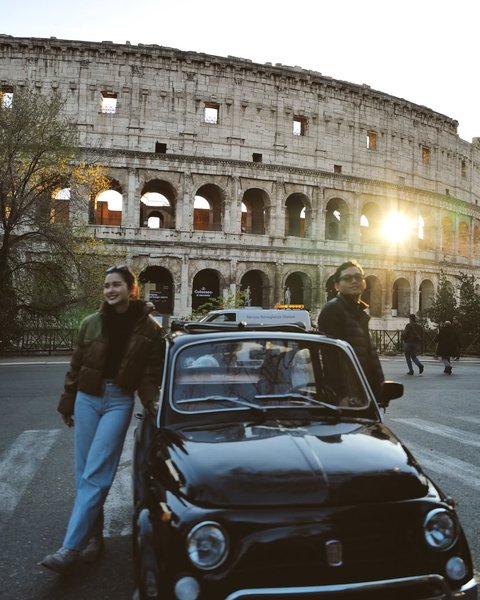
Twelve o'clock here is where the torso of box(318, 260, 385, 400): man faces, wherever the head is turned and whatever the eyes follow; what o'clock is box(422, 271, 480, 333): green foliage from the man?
The green foliage is roughly at 8 o'clock from the man.

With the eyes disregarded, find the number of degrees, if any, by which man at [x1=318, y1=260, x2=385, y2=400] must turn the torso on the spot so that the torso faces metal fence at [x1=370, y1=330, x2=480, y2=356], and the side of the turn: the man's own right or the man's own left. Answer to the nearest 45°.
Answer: approximately 135° to the man's own left

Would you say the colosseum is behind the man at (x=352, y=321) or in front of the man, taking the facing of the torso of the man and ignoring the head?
behind

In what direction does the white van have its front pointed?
to the viewer's left

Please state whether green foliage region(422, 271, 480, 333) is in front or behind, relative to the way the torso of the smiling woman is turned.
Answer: behind

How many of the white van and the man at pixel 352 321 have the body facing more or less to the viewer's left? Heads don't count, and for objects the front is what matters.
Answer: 1

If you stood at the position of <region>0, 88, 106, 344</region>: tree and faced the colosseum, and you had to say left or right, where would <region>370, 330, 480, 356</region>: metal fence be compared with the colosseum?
right

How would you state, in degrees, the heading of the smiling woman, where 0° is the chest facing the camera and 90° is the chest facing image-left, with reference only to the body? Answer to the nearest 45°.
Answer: approximately 45°

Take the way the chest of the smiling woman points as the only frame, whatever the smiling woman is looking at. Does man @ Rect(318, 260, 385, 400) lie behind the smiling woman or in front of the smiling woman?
behind

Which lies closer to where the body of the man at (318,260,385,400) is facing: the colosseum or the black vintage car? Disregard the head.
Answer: the black vintage car
